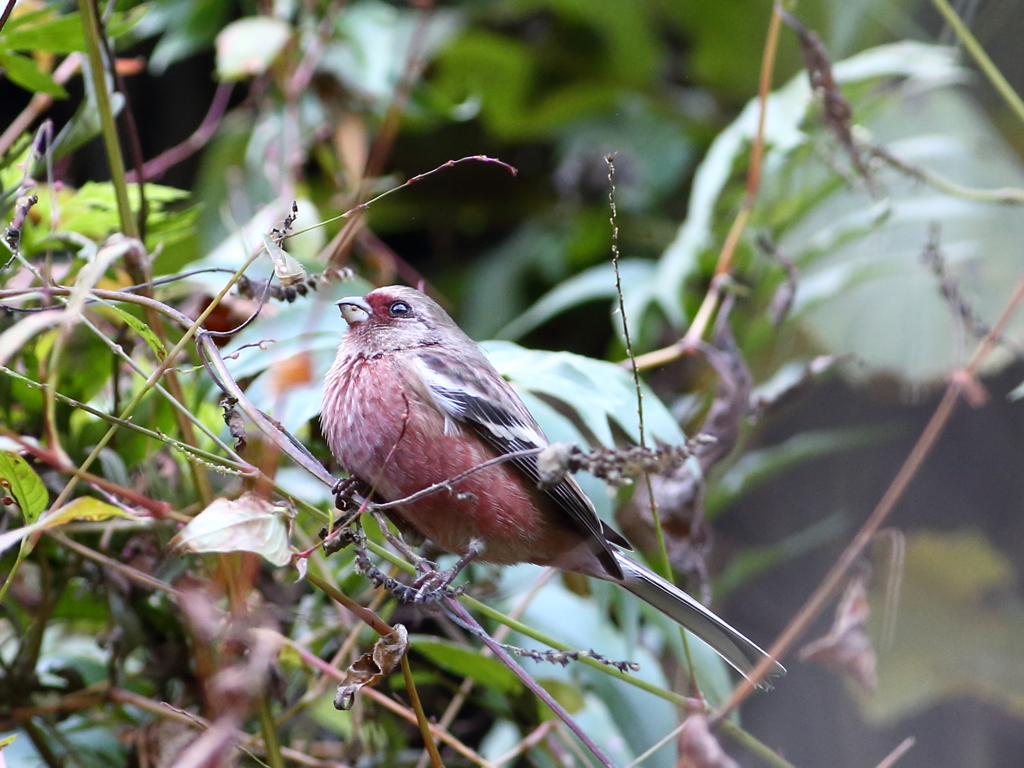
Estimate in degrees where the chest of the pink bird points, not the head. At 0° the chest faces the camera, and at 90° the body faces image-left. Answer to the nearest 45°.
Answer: approximately 90°
